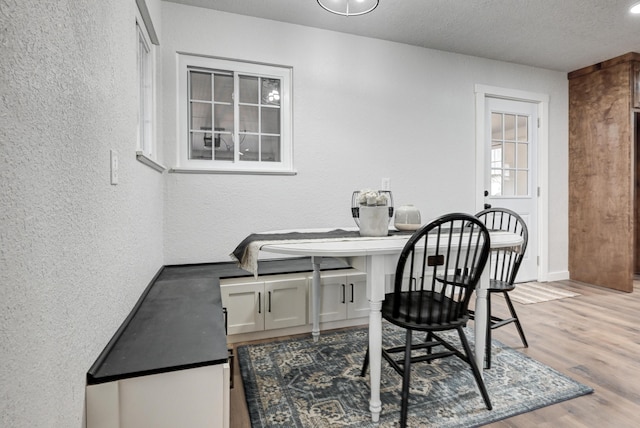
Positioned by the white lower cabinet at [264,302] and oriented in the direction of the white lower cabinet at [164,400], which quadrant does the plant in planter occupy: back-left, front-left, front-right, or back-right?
front-left

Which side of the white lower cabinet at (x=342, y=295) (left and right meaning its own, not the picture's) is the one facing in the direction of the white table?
front

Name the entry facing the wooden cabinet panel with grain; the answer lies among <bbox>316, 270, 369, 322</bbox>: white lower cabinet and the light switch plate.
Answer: the light switch plate

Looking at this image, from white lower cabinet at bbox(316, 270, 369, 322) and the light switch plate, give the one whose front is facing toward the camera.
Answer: the white lower cabinet

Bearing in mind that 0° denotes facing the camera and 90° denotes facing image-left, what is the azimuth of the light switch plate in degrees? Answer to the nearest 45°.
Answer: approximately 270°

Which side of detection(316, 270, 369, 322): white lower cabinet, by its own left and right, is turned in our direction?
front

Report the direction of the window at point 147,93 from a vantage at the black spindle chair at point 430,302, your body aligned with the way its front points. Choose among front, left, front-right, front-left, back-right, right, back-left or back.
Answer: front-left

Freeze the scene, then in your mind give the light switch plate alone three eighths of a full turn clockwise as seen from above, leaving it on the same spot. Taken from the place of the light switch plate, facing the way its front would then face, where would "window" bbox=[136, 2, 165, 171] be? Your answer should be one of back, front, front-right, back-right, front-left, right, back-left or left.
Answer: back-right

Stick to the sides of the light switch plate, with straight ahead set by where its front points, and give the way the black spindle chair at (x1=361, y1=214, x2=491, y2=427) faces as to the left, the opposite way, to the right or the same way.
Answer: to the left

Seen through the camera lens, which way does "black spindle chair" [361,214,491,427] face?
facing away from the viewer and to the left of the viewer

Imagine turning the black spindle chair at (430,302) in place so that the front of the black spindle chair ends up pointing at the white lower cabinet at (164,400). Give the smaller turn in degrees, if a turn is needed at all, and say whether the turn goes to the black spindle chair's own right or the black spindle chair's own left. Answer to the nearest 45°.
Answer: approximately 90° to the black spindle chair's own left
